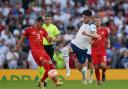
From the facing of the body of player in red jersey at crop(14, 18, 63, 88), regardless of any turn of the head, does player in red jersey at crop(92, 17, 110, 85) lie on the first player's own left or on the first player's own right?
on the first player's own left

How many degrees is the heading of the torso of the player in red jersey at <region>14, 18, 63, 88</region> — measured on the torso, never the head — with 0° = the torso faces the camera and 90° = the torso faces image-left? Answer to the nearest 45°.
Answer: approximately 315°

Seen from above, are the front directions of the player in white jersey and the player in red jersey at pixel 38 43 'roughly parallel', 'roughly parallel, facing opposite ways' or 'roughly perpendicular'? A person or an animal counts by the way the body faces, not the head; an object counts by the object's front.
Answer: roughly perpendicular

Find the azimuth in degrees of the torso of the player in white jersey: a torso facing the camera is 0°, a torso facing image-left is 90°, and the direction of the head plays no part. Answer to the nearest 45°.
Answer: approximately 45°
